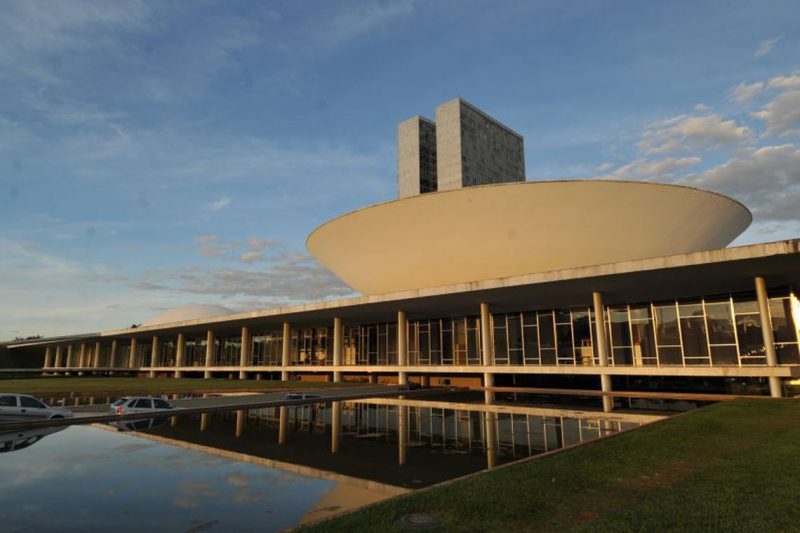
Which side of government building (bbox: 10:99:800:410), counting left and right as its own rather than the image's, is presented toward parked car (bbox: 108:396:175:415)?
front

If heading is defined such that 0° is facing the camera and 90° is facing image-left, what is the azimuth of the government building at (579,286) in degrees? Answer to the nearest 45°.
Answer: approximately 45°

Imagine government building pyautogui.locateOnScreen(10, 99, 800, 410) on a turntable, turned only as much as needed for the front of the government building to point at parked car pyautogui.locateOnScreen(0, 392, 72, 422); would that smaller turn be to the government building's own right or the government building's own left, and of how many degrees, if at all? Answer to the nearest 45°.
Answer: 0° — it already faces it
